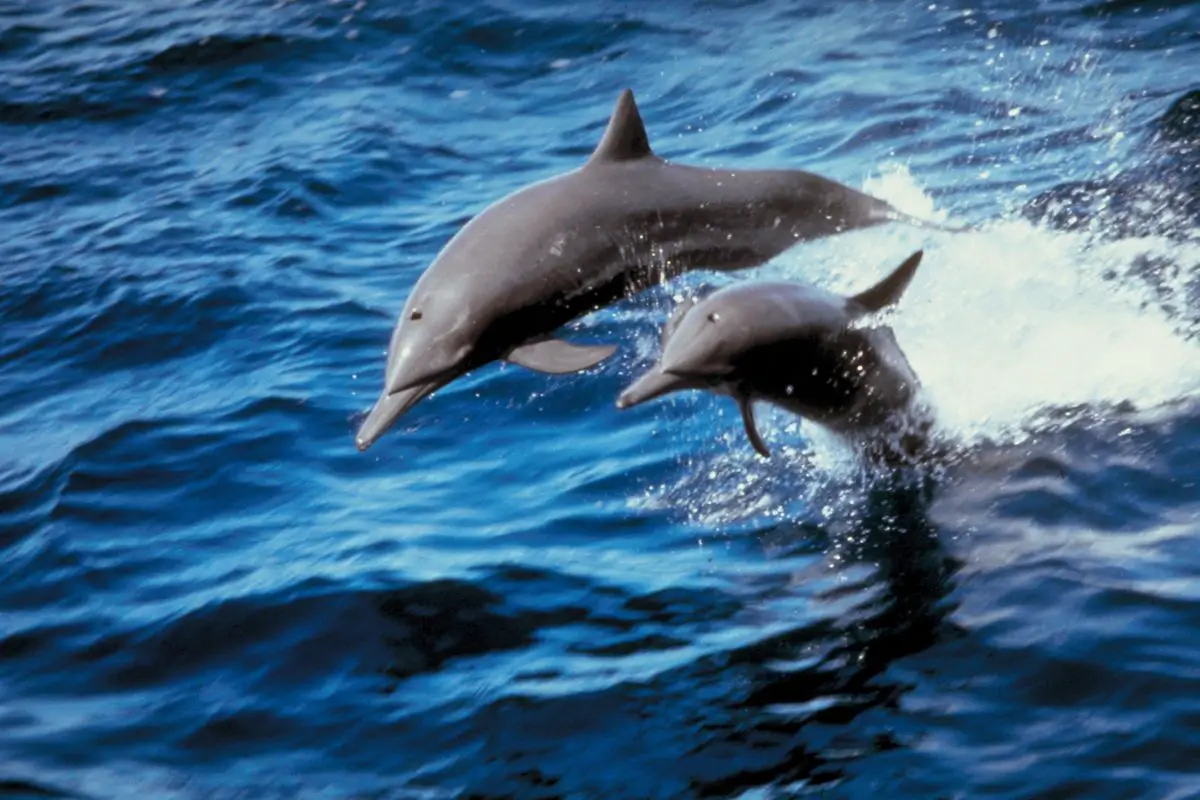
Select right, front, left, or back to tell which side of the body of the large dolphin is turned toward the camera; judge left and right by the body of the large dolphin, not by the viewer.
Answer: left
